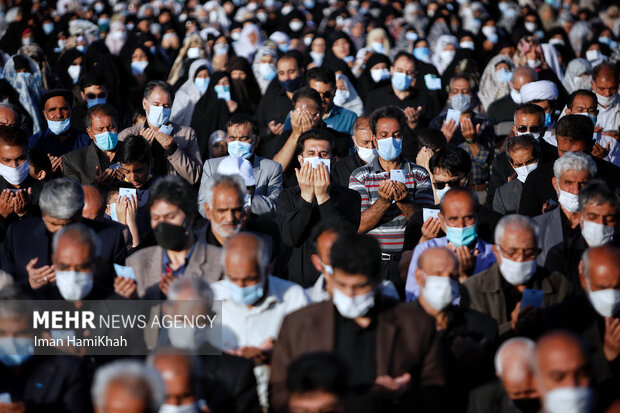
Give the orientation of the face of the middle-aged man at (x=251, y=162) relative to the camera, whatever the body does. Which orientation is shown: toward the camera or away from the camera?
toward the camera

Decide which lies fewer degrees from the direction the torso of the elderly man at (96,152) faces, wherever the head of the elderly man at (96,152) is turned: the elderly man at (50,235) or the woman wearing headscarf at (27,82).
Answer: the elderly man

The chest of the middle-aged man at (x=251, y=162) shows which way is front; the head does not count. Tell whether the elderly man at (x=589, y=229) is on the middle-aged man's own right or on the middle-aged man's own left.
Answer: on the middle-aged man's own left

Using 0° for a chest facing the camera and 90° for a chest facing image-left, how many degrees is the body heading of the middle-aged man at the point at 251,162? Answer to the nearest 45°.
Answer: approximately 0°

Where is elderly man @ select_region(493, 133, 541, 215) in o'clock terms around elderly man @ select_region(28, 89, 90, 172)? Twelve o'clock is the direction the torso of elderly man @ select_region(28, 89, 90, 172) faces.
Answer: elderly man @ select_region(493, 133, 541, 215) is roughly at 10 o'clock from elderly man @ select_region(28, 89, 90, 172).

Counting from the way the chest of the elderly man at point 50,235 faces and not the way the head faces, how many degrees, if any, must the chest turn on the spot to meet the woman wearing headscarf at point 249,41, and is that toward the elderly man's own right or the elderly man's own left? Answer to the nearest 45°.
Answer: approximately 180°

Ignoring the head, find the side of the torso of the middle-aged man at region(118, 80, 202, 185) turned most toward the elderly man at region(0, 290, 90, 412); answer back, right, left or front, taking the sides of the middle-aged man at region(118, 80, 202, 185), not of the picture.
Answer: front

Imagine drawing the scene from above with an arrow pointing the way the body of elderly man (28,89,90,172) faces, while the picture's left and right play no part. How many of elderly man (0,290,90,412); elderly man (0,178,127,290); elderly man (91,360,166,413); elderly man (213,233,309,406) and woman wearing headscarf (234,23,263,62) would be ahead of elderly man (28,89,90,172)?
4

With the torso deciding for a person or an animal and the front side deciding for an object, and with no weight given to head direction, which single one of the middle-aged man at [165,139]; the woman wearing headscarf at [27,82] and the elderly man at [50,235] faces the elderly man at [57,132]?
the woman wearing headscarf

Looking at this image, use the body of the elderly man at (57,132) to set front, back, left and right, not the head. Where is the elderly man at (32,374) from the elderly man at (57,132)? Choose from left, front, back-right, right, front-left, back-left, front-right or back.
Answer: front

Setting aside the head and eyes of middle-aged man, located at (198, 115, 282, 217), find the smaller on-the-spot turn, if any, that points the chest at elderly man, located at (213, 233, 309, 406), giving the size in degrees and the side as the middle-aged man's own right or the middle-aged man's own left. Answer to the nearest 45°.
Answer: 0° — they already face them

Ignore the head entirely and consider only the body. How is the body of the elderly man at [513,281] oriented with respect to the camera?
toward the camera

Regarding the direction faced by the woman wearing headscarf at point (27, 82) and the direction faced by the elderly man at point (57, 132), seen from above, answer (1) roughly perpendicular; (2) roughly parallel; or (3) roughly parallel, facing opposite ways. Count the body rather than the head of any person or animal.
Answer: roughly parallel

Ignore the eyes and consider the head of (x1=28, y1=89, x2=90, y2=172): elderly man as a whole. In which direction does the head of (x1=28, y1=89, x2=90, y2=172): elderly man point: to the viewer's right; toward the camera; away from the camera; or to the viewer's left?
toward the camera

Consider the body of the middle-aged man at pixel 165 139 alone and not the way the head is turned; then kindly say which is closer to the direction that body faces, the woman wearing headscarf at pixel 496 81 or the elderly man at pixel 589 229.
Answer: the elderly man

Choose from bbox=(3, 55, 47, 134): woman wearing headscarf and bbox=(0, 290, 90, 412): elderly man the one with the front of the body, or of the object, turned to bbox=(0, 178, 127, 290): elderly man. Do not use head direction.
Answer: the woman wearing headscarf

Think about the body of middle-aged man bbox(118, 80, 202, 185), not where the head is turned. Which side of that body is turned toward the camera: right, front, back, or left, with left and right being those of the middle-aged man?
front
